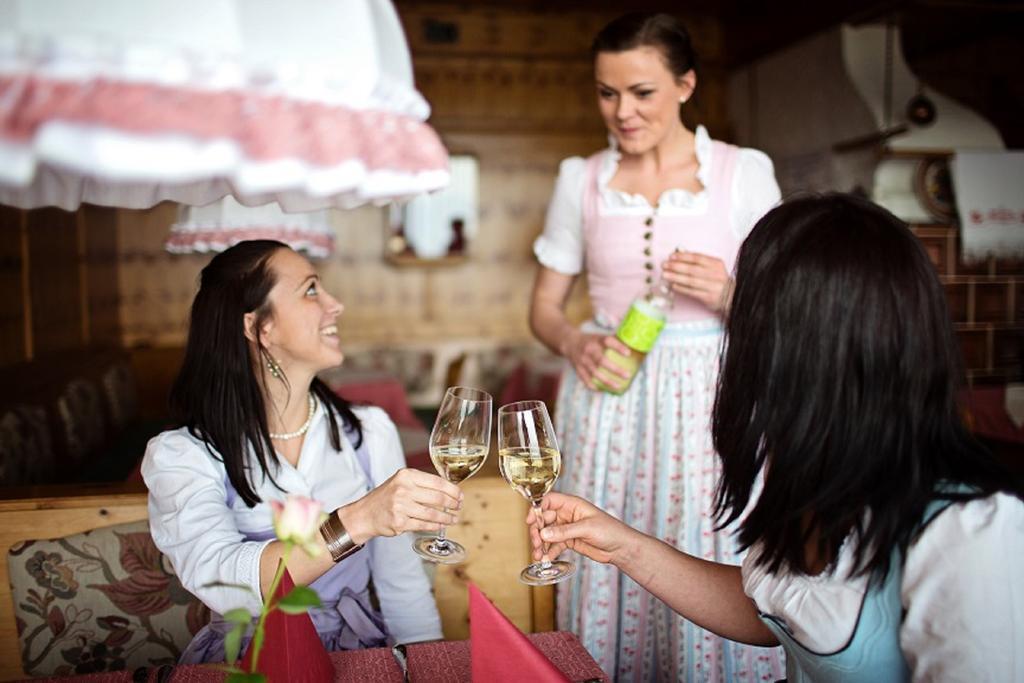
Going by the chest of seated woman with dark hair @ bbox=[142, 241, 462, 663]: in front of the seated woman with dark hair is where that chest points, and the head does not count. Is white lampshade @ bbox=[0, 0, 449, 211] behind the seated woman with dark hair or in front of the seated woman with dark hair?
in front

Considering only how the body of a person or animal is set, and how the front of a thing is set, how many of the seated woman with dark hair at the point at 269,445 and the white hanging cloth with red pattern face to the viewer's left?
0

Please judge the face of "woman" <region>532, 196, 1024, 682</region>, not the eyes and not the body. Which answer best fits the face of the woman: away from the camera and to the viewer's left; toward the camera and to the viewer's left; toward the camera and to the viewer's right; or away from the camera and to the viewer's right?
away from the camera and to the viewer's left

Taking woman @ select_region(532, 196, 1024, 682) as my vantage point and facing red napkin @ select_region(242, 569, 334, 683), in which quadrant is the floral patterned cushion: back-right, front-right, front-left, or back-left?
front-right

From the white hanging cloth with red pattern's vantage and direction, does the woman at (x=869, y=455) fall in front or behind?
in front

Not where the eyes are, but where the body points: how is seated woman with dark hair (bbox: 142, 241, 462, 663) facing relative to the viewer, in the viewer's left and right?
facing the viewer and to the right of the viewer

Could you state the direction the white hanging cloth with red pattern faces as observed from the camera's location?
facing the viewer

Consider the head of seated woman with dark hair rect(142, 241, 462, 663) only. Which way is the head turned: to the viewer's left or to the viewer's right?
to the viewer's right

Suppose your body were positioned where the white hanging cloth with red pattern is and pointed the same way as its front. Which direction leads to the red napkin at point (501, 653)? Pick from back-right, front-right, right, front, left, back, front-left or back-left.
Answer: front

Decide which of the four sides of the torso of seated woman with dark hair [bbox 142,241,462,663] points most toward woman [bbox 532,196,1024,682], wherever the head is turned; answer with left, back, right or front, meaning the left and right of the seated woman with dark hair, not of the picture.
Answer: front

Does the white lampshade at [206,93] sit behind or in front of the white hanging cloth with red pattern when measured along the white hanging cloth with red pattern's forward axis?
in front

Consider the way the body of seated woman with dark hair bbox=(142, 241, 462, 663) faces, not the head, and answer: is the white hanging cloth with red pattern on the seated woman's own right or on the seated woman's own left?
on the seated woman's own left
